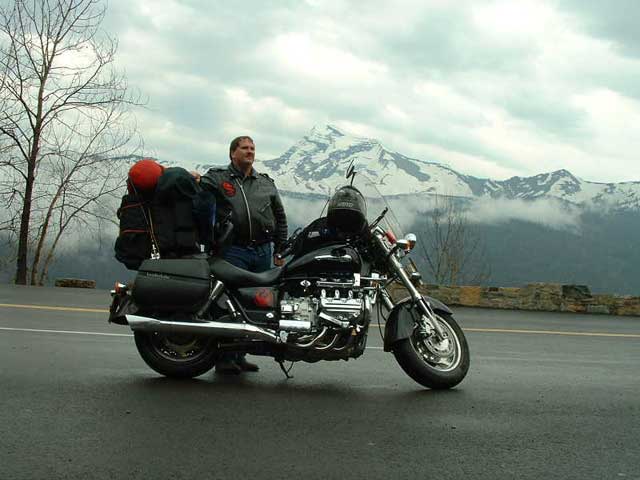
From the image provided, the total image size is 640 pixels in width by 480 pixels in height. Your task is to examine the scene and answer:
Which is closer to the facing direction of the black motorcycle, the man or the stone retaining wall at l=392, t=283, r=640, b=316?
the stone retaining wall

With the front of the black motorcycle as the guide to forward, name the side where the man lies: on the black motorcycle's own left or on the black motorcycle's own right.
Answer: on the black motorcycle's own left

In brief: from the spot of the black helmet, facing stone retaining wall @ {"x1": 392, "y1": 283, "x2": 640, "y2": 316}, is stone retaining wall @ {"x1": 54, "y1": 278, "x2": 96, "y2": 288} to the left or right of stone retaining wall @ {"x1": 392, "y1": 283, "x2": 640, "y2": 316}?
left

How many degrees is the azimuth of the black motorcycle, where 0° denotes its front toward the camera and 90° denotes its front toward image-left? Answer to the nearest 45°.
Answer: approximately 270°

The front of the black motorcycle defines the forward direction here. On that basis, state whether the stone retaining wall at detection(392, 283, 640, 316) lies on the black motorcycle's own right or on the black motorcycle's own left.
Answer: on the black motorcycle's own left

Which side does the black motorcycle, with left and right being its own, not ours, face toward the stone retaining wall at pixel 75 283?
left
